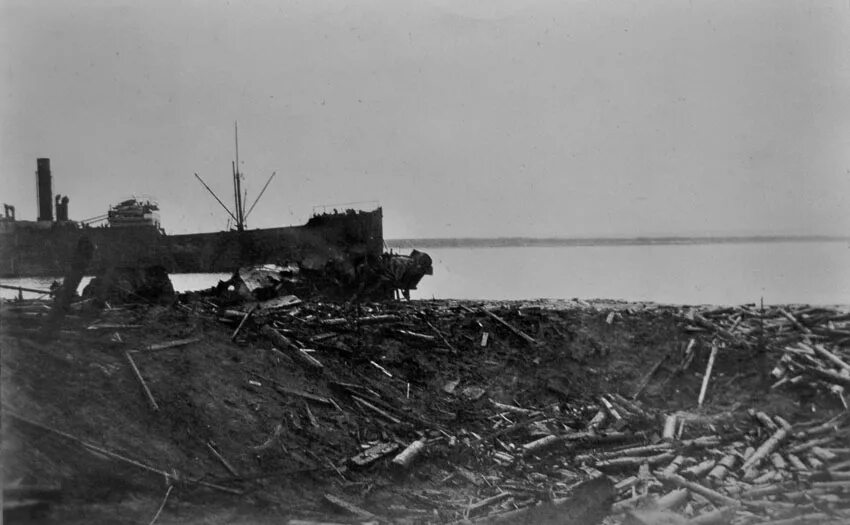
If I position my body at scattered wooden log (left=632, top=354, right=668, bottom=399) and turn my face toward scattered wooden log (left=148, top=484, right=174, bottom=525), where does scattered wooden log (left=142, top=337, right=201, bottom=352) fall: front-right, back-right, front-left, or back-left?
front-right

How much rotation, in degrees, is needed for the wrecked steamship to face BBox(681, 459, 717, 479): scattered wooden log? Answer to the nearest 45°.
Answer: approximately 45° to its right

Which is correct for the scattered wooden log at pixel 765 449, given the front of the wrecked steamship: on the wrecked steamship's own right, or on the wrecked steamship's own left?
on the wrecked steamship's own right

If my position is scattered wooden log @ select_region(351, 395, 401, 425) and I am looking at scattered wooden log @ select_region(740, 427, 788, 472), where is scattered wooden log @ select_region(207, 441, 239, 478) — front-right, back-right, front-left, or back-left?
back-right

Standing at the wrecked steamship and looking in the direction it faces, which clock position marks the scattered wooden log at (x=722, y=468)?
The scattered wooden log is roughly at 2 o'clock from the wrecked steamship.

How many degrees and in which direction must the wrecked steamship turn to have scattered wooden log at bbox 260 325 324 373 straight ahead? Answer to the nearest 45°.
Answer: approximately 90° to its right

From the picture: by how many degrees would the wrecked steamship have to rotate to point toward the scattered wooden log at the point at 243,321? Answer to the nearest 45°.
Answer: approximately 90° to its right

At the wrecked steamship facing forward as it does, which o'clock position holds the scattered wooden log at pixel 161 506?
The scattered wooden log is roughly at 3 o'clock from the wrecked steamship.

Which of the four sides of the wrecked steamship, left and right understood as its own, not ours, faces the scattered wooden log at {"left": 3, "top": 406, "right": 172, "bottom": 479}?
right

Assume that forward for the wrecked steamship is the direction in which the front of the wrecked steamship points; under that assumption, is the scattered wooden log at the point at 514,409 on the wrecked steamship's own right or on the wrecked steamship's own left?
on the wrecked steamship's own right

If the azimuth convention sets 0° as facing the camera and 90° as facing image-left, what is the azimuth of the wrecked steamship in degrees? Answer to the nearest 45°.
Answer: approximately 270°

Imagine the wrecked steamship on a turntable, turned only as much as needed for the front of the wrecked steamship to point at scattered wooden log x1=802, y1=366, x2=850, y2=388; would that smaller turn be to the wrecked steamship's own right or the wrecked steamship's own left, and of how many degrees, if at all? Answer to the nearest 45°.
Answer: approximately 45° to the wrecked steamship's own right

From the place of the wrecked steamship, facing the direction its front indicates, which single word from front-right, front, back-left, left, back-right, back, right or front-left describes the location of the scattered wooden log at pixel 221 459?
right

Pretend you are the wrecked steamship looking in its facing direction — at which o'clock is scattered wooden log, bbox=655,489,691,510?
The scattered wooden log is roughly at 2 o'clock from the wrecked steamship.
